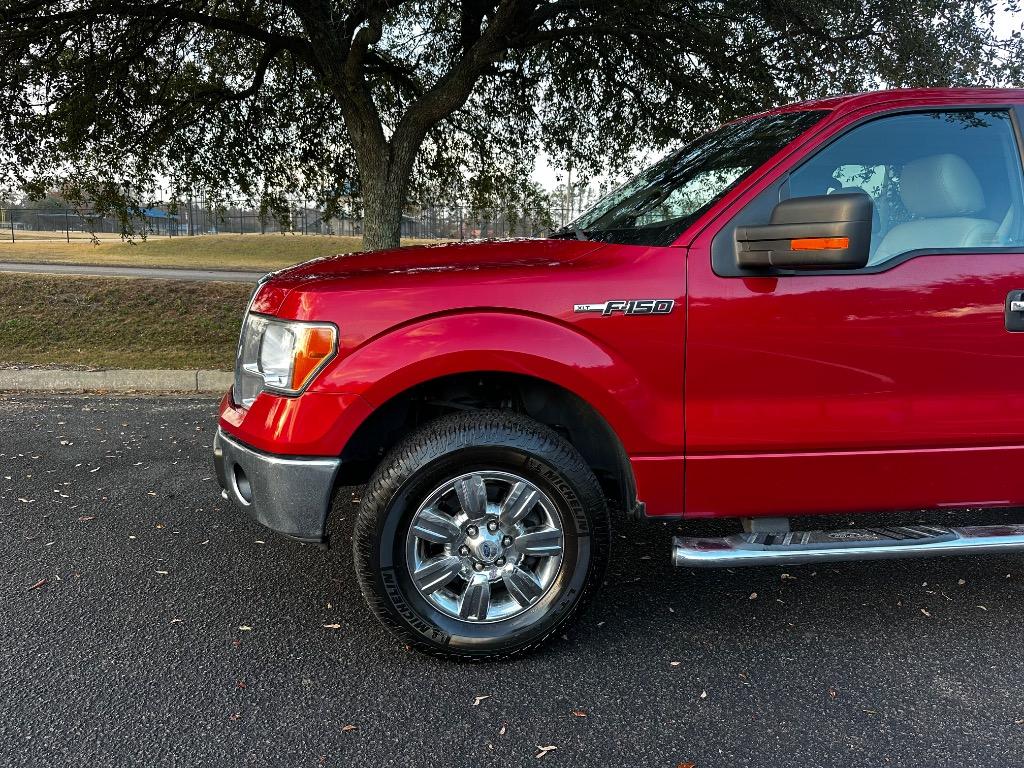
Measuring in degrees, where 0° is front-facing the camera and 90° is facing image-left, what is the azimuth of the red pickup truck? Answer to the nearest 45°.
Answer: approximately 90°

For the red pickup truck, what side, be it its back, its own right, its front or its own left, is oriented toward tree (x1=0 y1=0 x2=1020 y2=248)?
right

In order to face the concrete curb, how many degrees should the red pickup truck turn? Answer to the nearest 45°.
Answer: approximately 45° to its right
